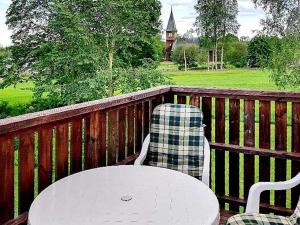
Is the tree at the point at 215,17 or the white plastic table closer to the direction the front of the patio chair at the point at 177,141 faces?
the white plastic table

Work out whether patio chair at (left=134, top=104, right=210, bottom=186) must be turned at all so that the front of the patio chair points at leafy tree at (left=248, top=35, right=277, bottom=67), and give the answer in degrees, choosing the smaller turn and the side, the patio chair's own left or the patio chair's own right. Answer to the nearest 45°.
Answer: approximately 180°

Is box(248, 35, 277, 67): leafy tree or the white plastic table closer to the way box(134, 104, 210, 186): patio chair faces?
the white plastic table

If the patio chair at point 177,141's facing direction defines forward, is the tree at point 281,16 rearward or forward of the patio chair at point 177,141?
rearward

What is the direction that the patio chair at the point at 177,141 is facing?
toward the camera

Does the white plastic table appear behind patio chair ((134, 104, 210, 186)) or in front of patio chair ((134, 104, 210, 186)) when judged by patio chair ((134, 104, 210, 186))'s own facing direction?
in front

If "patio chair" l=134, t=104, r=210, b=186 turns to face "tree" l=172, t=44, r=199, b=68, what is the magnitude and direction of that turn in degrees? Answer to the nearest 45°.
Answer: approximately 180°

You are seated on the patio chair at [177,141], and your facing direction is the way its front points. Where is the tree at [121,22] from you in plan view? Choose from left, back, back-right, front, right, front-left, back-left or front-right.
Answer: back

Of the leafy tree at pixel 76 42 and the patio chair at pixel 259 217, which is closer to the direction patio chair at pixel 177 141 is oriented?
the patio chair

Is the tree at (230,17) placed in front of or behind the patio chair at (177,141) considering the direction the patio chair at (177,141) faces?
behind

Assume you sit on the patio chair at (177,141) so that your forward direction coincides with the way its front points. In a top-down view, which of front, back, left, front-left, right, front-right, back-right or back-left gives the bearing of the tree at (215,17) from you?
back
